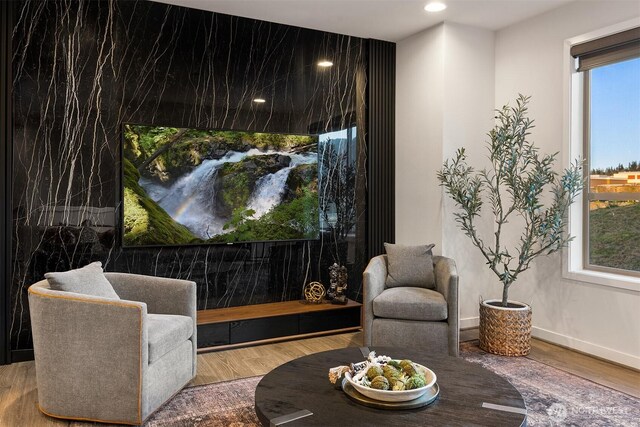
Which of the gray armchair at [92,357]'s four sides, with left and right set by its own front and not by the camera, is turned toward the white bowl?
front

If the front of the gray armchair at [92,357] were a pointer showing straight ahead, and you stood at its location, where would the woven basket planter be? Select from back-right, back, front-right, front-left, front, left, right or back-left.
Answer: front-left

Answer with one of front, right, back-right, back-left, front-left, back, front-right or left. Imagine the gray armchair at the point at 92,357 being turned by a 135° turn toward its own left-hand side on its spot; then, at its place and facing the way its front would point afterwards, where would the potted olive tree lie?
right

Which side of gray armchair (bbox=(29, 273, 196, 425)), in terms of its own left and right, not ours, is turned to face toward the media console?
left

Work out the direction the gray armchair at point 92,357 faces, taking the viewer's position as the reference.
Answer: facing the viewer and to the right of the viewer

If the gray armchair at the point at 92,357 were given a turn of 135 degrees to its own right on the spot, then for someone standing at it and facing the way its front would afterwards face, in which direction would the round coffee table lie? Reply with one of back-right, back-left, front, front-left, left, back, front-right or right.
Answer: back-left

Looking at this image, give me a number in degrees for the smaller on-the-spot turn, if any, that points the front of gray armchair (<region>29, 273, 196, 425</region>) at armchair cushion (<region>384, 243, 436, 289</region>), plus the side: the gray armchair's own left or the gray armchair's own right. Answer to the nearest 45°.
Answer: approximately 45° to the gray armchair's own left

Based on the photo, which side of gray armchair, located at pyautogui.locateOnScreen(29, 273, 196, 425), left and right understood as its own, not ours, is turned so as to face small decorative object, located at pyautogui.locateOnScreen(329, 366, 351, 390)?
front

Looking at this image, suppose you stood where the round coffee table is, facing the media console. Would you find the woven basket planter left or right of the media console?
right

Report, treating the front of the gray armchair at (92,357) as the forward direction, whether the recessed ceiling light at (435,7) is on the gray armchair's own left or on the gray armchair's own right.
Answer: on the gray armchair's own left

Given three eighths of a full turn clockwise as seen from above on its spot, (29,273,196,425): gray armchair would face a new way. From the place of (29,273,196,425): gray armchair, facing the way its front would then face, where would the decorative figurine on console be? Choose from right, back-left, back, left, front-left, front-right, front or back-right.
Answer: back-right
